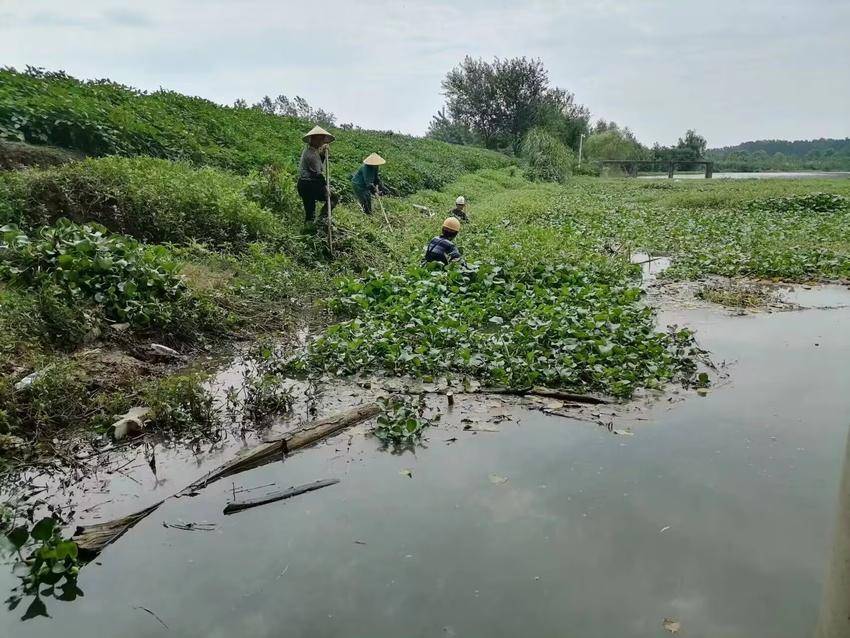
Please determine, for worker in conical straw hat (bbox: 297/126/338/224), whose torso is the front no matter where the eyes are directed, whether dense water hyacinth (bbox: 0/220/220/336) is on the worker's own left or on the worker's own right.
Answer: on the worker's own right

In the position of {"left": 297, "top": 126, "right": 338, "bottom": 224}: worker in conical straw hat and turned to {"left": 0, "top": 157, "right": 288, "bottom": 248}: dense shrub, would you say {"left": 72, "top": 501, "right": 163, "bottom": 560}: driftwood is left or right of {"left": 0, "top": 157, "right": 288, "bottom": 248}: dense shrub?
left

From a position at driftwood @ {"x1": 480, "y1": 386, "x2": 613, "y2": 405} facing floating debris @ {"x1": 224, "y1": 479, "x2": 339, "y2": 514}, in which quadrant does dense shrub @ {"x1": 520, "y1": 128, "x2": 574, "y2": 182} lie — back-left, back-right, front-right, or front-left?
back-right

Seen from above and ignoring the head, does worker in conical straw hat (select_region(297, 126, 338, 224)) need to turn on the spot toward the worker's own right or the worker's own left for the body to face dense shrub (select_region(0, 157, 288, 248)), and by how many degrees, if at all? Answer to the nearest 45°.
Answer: approximately 135° to the worker's own right

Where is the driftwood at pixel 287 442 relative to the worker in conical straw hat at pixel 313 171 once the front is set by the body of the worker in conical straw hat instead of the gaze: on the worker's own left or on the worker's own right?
on the worker's own right

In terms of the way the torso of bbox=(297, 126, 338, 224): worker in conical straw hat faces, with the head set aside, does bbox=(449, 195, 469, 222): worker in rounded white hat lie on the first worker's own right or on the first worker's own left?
on the first worker's own left
